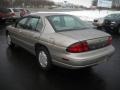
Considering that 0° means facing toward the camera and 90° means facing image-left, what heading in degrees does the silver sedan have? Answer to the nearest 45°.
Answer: approximately 135°

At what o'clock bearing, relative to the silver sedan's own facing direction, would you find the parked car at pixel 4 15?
The parked car is roughly at 1 o'clock from the silver sedan.

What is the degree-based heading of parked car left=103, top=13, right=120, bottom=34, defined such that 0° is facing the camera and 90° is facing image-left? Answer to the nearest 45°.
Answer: approximately 45°

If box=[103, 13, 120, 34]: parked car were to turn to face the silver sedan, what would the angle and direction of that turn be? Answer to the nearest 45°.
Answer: approximately 45° to its left

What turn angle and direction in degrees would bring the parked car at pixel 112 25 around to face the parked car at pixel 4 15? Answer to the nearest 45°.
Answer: approximately 45° to its right

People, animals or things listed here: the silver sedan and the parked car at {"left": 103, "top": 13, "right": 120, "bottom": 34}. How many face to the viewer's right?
0
